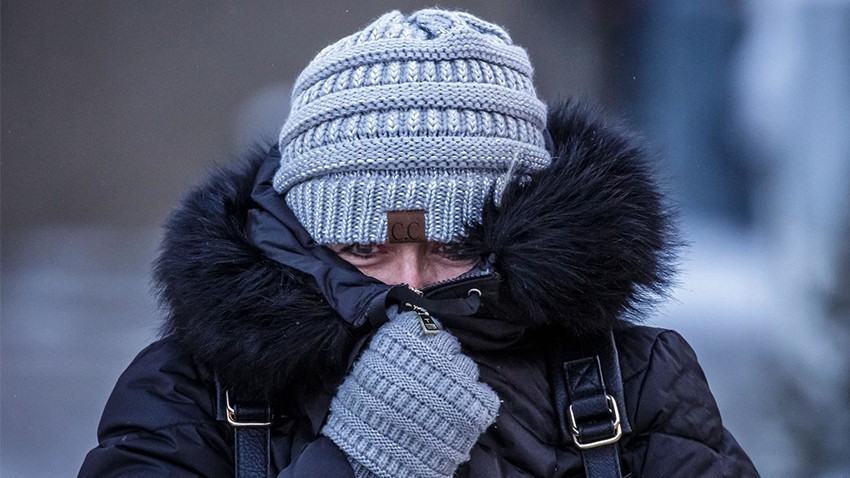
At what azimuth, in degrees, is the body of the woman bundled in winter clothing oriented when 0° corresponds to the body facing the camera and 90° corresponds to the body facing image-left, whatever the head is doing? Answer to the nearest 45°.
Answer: approximately 0°
